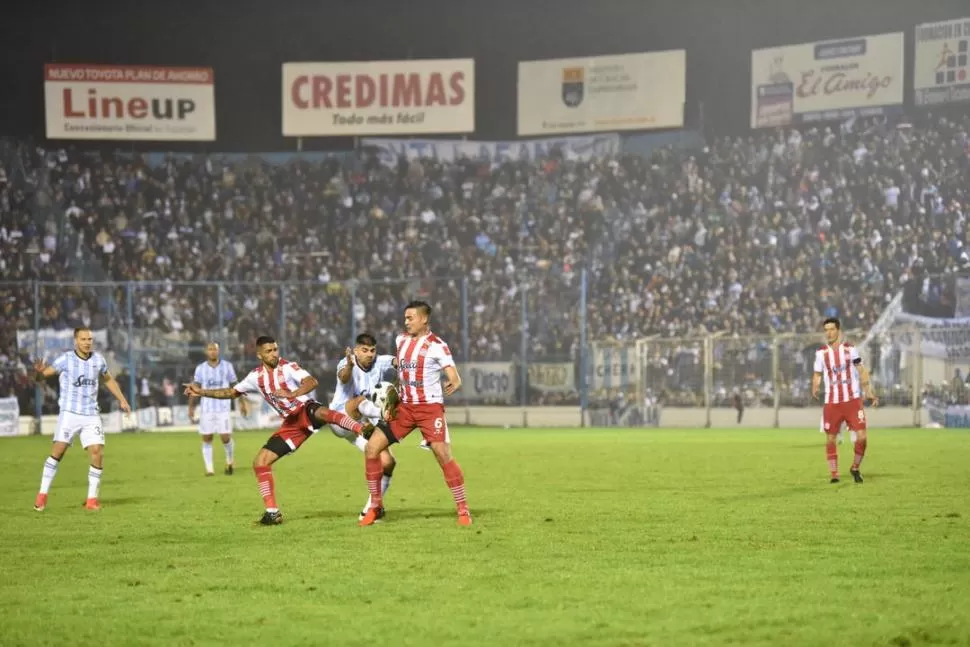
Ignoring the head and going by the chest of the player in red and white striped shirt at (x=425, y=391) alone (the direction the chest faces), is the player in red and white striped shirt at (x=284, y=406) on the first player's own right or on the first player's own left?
on the first player's own right

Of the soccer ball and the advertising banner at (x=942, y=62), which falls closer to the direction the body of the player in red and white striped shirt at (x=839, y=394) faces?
the soccer ball

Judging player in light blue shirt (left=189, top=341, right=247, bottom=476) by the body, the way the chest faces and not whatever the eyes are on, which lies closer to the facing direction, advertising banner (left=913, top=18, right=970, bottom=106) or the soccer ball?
the soccer ball

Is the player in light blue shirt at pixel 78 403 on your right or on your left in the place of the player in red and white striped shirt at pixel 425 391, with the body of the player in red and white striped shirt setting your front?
on your right

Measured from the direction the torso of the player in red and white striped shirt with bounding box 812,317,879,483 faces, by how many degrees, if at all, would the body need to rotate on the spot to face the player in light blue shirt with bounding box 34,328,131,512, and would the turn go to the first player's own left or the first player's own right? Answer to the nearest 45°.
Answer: approximately 45° to the first player's own right

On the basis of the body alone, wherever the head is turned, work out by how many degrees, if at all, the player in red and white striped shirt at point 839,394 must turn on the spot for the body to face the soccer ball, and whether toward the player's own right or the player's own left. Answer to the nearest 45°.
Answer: approximately 45° to the player's own right

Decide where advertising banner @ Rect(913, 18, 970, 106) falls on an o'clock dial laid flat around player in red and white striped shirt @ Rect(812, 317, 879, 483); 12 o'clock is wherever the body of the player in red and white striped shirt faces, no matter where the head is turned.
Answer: The advertising banner is roughly at 6 o'clock from the player in red and white striped shirt.

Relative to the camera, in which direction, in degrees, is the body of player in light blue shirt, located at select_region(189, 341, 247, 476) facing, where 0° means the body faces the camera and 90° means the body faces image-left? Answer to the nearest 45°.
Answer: approximately 0°

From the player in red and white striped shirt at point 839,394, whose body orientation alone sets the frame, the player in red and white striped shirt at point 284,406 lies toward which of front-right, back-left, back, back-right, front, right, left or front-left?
front-right

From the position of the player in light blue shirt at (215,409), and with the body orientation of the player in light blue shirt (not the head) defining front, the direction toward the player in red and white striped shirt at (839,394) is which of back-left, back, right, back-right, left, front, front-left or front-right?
front-left

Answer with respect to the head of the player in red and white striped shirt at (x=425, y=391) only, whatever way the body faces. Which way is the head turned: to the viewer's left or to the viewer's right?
to the viewer's left

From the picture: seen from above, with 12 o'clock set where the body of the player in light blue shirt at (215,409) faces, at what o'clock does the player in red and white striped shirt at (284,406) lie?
The player in red and white striped shirt is roughly at 12 o'clock from the player in light blue shirt.

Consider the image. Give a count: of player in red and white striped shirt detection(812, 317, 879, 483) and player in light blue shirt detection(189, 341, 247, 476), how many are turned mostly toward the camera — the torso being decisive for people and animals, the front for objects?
2

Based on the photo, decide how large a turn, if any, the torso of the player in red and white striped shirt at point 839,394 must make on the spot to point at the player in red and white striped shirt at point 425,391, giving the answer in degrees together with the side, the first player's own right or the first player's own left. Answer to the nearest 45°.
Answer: approximately 45° to the first player's own right

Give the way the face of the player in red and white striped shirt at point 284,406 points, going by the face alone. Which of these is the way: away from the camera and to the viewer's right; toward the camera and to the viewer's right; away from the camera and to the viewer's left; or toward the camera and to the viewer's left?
toward the camera and to the viewer's right

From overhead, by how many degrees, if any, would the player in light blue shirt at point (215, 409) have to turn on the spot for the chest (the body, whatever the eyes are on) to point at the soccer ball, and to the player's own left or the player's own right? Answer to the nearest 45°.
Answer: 0° — they already face it
